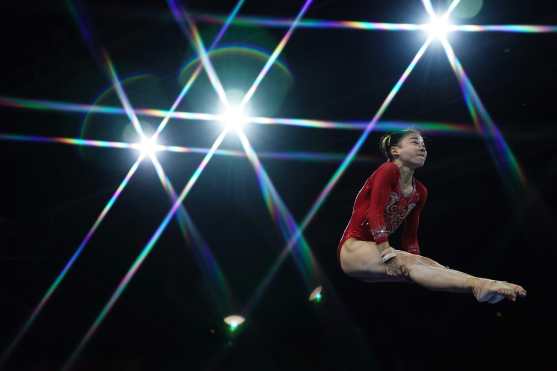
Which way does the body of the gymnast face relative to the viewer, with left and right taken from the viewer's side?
facing the viewer and to the right of the viewer
